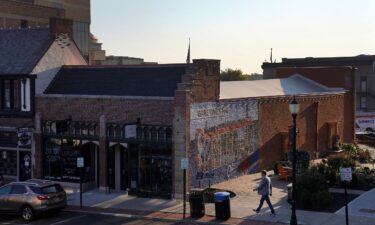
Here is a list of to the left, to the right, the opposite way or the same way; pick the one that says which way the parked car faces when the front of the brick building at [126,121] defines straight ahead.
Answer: to the right

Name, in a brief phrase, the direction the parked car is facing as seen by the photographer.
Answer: facing away from the viewer and to the left of the viewer

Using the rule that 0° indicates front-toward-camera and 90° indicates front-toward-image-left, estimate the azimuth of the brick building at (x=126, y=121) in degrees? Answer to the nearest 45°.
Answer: approximately 45°

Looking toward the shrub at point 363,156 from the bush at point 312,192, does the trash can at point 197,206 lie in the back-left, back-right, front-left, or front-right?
back-left

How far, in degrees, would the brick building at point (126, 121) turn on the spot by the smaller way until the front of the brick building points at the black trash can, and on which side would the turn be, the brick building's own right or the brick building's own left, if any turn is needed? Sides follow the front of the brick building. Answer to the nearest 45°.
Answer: approximately 90° to the brick building's own left

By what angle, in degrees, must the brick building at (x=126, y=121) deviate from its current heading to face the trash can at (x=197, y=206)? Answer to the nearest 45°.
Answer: approximately 90° to its left

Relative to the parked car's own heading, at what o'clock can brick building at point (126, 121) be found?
The brick building is roughly at 3 o'clock from the parked car.
